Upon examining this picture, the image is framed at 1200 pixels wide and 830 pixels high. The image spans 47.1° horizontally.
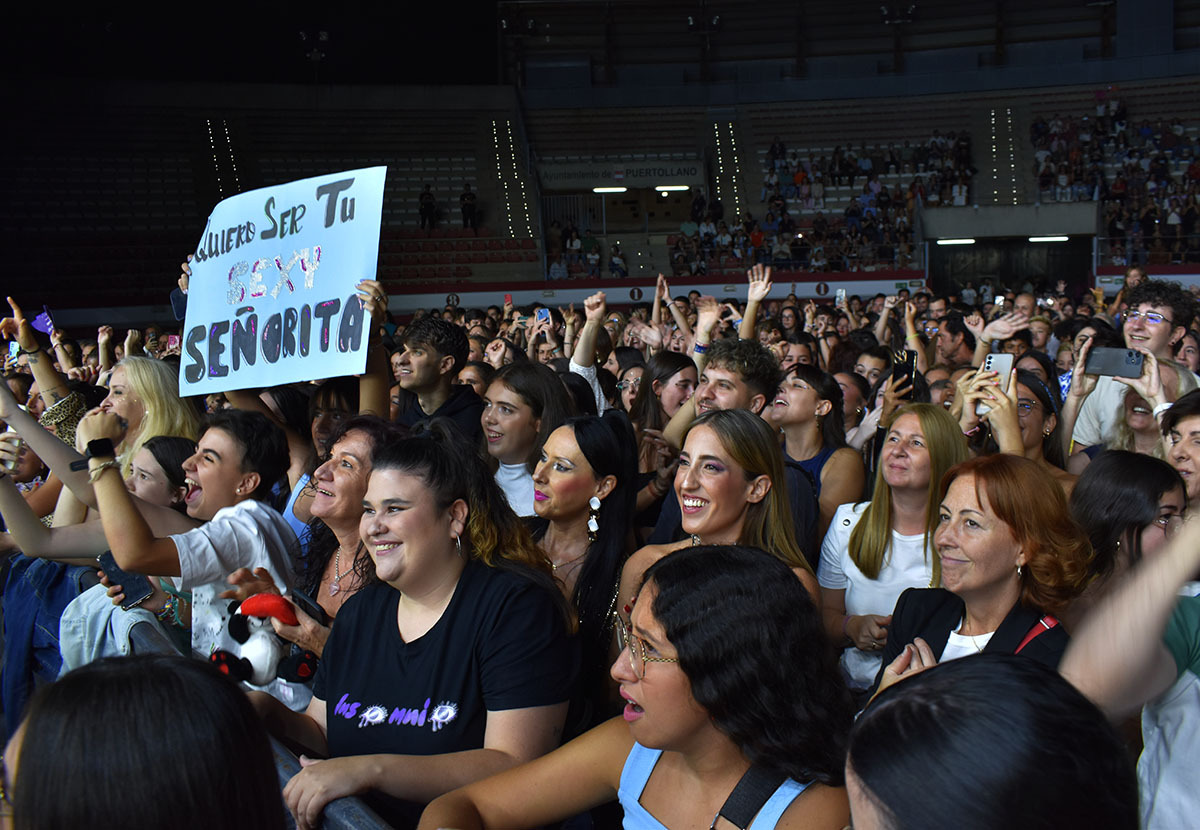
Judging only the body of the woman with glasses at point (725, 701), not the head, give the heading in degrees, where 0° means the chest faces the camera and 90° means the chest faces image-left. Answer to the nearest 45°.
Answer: approximately 45°

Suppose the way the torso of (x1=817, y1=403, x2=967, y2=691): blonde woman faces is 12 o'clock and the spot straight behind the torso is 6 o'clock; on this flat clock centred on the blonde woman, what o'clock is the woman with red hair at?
The woman with red hair is roughly at 10 o'clock from the blonde woman.

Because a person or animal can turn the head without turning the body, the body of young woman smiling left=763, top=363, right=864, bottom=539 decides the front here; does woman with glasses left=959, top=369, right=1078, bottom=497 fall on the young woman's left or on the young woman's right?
on the young woman's left

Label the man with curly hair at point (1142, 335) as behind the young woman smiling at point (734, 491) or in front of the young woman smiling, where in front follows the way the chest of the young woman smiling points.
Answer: behind

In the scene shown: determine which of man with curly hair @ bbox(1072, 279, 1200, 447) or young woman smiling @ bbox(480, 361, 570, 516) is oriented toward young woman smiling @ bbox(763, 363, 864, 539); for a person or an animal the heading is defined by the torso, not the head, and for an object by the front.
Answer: the man with curly hair

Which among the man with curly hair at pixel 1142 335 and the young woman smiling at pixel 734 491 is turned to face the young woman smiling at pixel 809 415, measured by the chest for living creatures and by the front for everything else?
the man with curly hair

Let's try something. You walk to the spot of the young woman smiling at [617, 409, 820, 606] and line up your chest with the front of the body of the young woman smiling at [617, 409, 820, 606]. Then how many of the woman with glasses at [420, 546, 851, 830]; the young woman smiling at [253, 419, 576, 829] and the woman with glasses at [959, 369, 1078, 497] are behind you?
1

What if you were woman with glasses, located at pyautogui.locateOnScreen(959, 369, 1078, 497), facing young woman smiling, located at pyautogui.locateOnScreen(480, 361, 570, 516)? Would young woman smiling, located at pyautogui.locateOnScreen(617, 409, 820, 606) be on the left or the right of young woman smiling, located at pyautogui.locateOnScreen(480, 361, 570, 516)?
left

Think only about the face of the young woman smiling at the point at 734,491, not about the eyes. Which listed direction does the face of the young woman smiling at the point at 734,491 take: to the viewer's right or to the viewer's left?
to the viewer's left

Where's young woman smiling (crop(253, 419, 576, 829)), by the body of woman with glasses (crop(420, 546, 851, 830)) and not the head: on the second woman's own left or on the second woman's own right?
on the second woman's own right

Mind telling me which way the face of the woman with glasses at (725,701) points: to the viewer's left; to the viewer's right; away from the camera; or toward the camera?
to the viewer's left

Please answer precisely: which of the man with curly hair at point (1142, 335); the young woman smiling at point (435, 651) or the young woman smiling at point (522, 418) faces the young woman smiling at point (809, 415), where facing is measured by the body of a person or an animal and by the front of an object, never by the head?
the man with curly hair

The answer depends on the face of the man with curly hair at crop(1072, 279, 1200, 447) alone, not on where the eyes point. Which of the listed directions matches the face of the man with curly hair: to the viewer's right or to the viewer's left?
to the viewer's left

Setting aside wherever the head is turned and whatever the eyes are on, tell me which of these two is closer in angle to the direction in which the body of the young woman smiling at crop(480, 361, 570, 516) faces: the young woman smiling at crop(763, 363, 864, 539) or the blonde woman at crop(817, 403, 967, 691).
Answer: the blonde woman
